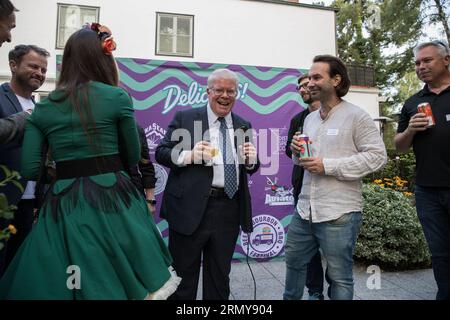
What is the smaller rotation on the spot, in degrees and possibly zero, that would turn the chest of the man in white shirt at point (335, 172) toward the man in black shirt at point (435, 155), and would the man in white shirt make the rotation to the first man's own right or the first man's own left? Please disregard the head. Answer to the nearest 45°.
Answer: approximately 180°

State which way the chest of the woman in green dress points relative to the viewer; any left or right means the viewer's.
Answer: facing away from the viewer

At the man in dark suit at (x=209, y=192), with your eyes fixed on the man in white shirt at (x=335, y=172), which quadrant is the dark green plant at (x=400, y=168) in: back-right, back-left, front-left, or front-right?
front-left

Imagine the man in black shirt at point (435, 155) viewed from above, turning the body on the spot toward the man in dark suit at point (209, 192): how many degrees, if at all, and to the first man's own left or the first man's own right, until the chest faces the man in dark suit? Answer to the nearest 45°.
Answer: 0° — they already face them

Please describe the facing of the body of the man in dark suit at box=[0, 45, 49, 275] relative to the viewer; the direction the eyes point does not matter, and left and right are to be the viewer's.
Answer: facing the viewer and to the right of the viewer

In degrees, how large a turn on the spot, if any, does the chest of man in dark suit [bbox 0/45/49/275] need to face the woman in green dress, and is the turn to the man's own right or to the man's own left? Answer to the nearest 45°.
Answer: approximately 45° to the man's own right

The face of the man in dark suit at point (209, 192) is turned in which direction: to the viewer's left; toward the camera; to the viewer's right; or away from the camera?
toward the camera

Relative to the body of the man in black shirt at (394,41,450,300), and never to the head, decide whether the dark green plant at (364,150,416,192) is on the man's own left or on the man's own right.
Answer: on the man's own right

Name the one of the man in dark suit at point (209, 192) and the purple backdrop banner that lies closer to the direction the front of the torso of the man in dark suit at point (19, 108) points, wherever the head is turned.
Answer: the man in dark suit

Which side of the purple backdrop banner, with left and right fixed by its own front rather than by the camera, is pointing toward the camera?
front

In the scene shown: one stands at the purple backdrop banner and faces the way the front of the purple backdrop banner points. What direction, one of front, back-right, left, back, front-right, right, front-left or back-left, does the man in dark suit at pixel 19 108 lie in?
front-right

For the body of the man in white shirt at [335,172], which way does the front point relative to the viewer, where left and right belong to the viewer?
facing the viewer and to the left of the viewer

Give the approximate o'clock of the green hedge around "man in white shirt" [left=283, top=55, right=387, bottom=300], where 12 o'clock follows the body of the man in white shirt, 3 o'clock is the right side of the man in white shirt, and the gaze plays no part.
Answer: The green hedge is roughly at 5 o'clock from the man in white shirt.

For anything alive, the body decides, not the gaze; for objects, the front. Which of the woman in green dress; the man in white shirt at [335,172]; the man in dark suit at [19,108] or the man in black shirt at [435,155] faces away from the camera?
the woman in green dress

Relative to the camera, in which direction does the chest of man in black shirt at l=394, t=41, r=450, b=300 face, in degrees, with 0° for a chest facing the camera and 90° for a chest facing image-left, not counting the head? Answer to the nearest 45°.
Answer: approximately 45°

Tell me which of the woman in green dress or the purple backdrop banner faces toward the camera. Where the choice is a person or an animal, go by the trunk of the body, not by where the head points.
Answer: the purple backdrop banner
